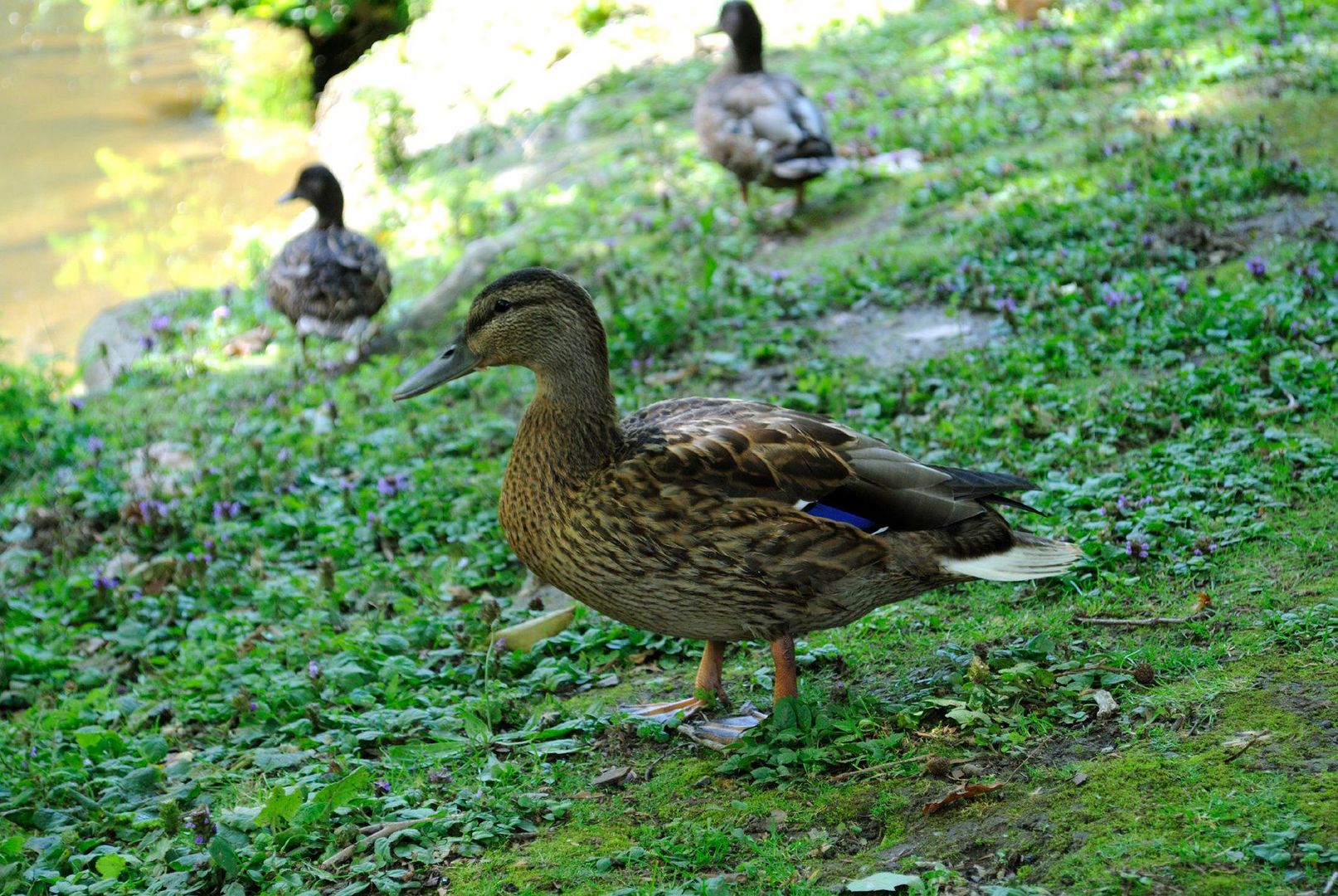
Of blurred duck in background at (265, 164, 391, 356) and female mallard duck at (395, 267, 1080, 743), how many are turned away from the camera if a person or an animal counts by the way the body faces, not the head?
1

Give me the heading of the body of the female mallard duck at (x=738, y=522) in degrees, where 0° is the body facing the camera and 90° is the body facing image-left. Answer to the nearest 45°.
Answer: approximately 90°

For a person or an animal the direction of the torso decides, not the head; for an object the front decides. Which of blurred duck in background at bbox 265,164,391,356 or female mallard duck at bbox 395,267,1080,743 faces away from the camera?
the blurred duck in background

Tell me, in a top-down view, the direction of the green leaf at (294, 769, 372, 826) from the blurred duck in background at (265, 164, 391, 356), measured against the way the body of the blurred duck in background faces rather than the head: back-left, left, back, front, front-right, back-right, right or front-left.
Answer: back

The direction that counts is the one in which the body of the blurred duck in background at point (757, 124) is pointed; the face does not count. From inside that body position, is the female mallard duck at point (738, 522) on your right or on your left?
on your left

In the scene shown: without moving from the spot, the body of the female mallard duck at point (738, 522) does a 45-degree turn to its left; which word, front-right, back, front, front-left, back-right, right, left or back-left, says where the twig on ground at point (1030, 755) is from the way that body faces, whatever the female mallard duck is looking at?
left

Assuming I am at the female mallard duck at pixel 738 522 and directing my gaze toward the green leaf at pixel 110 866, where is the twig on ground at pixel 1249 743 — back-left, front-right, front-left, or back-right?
back-left

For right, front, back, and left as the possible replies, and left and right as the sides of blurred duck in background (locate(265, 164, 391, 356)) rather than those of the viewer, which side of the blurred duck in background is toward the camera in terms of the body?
back

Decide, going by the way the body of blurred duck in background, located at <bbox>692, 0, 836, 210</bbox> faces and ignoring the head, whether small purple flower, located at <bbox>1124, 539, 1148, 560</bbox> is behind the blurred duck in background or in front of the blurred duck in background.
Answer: behind

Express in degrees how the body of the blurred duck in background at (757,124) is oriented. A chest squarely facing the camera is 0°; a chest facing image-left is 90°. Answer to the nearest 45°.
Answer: approximately 135°

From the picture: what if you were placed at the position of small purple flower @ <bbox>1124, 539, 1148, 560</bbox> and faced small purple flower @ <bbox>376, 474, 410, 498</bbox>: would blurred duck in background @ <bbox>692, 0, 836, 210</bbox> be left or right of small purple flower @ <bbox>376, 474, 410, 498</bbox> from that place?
right

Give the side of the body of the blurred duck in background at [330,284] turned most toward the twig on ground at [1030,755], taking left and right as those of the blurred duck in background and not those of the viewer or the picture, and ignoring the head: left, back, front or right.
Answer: back

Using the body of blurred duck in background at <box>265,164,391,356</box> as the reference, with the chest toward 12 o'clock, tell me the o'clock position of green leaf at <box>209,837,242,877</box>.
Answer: The green leaf is roughly at 6 o'clock from the blurred duck in background.

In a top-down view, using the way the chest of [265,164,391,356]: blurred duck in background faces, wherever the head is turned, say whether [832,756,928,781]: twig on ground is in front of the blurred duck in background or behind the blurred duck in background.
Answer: behind

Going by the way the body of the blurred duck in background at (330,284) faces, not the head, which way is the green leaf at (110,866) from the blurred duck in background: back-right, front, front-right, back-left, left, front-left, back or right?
back

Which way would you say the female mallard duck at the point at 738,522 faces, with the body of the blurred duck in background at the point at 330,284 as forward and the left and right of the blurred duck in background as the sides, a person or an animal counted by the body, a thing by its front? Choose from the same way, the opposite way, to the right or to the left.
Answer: to the left

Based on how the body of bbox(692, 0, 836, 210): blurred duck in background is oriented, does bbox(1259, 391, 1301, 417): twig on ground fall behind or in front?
behind
